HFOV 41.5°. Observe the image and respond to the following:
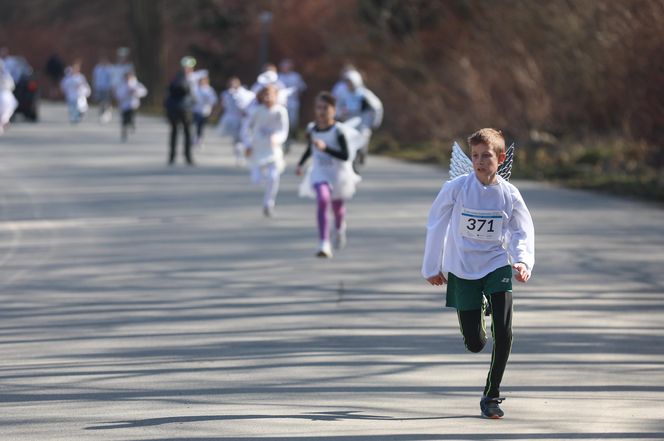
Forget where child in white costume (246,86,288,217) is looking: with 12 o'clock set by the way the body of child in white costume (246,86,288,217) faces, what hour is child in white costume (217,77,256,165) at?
child in white costume (217,77,256,165) is roughly at 6 o'clock from child in white costume (246,86,288,217).

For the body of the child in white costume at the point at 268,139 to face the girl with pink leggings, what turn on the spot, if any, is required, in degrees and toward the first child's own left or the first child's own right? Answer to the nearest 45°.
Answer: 0° — they already face them

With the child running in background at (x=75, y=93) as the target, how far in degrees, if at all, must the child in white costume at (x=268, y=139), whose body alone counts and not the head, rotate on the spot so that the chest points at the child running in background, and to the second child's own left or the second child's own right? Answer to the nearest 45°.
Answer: approximately 180°

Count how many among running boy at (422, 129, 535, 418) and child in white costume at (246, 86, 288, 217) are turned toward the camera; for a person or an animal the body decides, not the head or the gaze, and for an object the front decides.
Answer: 2

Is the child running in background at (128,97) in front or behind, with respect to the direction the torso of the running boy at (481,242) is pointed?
behind

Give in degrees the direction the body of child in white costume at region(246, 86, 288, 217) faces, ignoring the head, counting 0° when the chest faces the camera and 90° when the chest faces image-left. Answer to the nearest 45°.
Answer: approximately 0°
